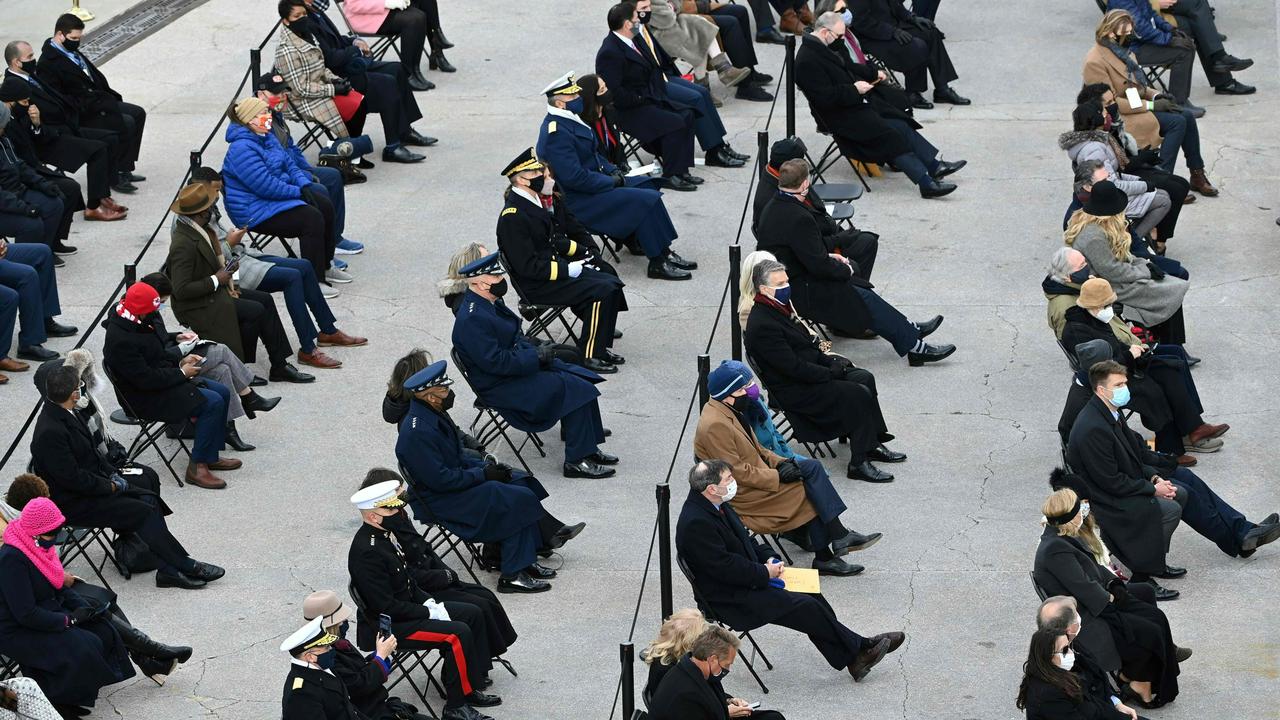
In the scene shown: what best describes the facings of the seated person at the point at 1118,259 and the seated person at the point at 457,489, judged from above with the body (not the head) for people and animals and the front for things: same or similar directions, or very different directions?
same or similar directions

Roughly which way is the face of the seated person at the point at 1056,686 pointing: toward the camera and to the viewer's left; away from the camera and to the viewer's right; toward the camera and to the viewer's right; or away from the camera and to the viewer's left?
toward the camera and to the viewer's right

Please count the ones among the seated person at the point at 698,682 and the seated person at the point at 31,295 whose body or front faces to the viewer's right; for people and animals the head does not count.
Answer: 2

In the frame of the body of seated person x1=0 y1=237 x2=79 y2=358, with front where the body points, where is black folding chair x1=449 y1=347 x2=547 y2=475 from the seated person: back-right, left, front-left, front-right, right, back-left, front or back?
front-right

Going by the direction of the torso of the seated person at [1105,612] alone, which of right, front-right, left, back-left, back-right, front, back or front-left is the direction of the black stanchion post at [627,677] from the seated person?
back-right

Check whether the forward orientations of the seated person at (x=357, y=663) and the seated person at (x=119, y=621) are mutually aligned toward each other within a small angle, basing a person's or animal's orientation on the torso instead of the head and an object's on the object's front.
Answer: no

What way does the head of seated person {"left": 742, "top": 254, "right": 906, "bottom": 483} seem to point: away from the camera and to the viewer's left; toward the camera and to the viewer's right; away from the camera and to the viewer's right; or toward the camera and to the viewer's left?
toward the camera and to the viewer's right

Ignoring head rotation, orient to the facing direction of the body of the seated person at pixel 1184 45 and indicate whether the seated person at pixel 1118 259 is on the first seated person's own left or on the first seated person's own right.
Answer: on the first seated person's own right

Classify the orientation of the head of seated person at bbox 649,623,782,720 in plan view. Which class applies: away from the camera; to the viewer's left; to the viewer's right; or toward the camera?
to the viewer's right

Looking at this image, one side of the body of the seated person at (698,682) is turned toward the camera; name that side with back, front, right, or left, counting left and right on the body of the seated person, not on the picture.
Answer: right

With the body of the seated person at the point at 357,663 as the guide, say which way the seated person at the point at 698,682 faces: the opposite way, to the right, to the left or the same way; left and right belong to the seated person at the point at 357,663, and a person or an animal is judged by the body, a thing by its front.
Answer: the same way

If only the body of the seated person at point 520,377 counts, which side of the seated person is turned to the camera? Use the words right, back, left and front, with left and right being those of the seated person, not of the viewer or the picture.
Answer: right

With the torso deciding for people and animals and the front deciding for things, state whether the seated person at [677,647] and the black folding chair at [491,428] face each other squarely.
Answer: no

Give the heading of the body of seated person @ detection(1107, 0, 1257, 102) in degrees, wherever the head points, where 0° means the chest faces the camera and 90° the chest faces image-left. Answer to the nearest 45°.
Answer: approximately 270°

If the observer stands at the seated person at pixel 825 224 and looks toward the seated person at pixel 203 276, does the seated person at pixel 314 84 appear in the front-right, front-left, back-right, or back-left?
front-right

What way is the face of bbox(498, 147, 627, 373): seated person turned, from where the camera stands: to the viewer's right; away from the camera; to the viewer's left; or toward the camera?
to the viewer's right

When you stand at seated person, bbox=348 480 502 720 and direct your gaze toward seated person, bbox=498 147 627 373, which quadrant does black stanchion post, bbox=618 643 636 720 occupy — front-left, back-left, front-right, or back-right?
back-right

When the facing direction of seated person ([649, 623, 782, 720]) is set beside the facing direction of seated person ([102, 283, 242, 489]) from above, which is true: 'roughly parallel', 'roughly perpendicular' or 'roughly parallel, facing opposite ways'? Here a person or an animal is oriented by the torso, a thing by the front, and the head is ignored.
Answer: roughly parallel

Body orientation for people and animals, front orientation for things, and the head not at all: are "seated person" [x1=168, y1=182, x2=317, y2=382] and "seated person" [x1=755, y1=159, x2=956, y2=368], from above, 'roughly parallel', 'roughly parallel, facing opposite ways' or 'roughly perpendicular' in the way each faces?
roughly parallel

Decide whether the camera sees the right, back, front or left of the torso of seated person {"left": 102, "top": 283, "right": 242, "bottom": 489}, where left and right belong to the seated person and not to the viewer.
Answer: right

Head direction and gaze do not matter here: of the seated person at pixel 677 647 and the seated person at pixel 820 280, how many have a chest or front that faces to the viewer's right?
2

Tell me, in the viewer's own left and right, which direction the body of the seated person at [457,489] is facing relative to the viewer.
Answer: facing to the right of the viewer
